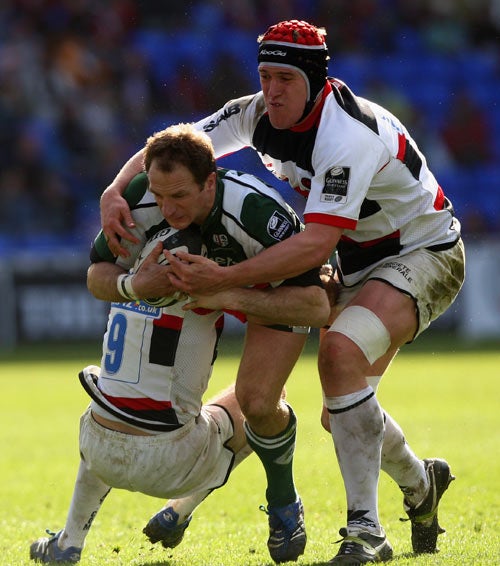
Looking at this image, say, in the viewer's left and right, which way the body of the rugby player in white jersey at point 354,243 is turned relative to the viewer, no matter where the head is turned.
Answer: facing the viewer and to the left of the viewer

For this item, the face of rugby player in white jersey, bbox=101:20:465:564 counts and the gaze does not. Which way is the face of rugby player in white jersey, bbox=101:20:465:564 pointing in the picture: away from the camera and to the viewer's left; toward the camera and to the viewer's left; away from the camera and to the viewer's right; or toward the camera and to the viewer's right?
toward the camera and to the viewer's left
